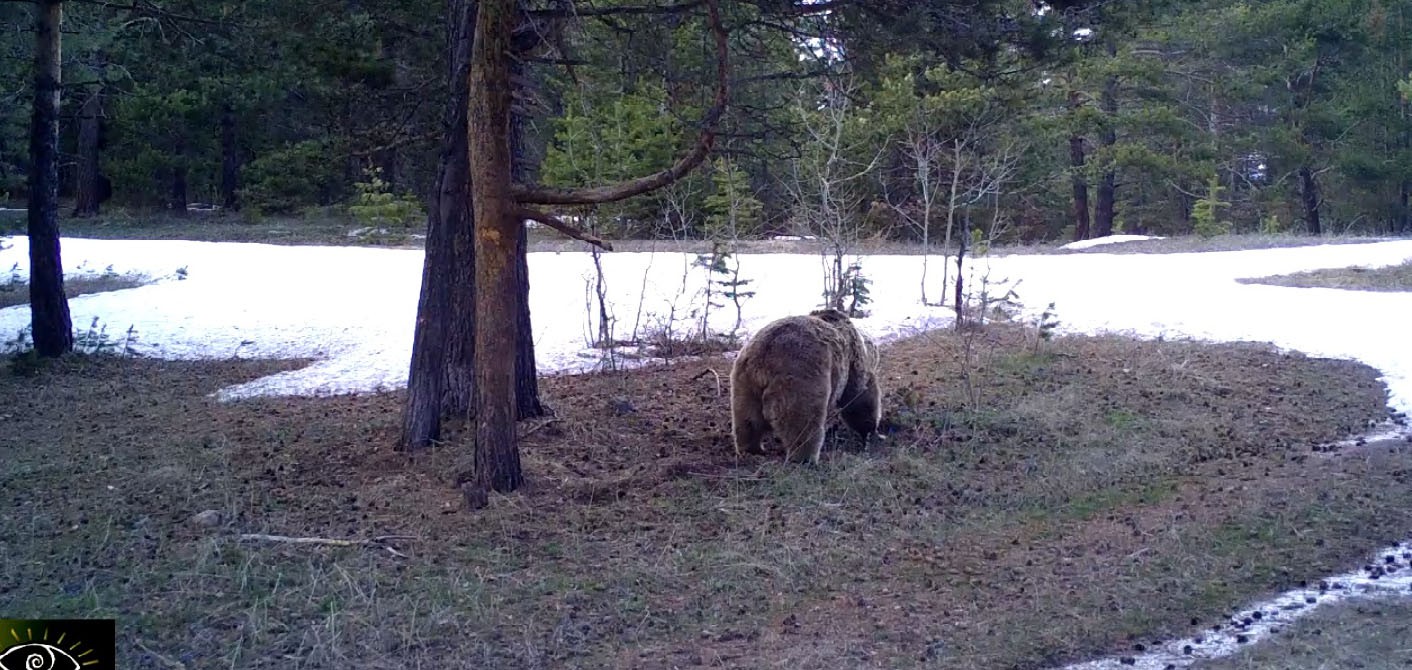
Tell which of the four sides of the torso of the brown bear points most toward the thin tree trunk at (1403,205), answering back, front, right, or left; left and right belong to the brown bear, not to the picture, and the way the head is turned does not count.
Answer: front

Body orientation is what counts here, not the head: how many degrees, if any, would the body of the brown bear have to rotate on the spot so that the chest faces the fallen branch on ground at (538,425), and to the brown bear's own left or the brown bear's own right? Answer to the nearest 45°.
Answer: approximately 135° to the brown bear's own left

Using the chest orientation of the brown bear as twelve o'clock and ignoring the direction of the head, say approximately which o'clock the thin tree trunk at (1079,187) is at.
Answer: The thin tree trunk is roughly at 11 o'clock from the brown bear.

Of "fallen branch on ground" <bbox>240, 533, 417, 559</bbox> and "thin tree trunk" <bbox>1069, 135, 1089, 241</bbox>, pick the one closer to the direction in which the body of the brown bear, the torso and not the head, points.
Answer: the thin tree trunk

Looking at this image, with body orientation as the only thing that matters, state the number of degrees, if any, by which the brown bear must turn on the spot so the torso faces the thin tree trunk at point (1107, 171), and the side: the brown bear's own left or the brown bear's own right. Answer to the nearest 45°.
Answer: approximately 45° to the brown bear's own left

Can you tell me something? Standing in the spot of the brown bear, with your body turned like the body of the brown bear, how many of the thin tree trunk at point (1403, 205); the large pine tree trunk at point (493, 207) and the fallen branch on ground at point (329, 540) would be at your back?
2

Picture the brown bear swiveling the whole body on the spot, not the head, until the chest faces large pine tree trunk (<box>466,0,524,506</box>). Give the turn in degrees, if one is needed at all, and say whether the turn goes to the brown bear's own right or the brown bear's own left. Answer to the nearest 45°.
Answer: approximately 180°

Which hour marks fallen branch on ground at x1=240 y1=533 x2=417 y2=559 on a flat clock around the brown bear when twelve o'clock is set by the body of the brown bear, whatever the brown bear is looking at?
The fallen branch on ground is roughly at 6 o'clock from the brown bear.

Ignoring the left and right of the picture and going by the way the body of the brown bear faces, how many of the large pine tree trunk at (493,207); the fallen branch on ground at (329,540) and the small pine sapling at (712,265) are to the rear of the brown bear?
2

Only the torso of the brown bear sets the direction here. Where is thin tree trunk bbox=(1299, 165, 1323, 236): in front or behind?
in front

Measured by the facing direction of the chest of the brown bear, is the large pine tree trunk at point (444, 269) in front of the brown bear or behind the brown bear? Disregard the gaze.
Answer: behind

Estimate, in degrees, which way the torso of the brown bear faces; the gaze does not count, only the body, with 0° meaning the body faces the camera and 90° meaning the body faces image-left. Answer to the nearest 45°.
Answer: approximately 225°

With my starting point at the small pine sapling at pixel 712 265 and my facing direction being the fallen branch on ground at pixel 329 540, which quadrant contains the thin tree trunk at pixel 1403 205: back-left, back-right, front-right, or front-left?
back-left

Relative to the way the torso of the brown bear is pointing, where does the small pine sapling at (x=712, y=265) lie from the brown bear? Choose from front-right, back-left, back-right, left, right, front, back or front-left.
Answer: front-left

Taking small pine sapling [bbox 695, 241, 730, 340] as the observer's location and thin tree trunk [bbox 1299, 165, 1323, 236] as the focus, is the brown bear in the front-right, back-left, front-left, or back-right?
back-right

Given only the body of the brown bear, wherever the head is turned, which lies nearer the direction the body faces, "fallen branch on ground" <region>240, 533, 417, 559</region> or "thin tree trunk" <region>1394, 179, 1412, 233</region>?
the thin tree trunk
